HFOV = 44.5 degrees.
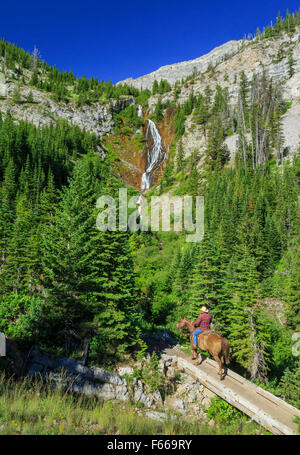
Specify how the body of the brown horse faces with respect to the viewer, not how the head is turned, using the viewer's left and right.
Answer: facing away from the viewer and to the left of the viewer

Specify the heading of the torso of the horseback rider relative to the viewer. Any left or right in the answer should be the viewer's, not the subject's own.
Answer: facing away from the viewer and to the left of the viewer
